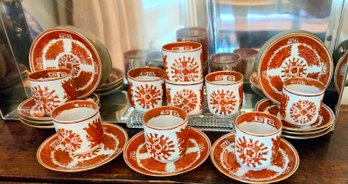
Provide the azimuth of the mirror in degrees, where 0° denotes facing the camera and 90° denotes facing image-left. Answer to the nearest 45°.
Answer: approximately 0°
